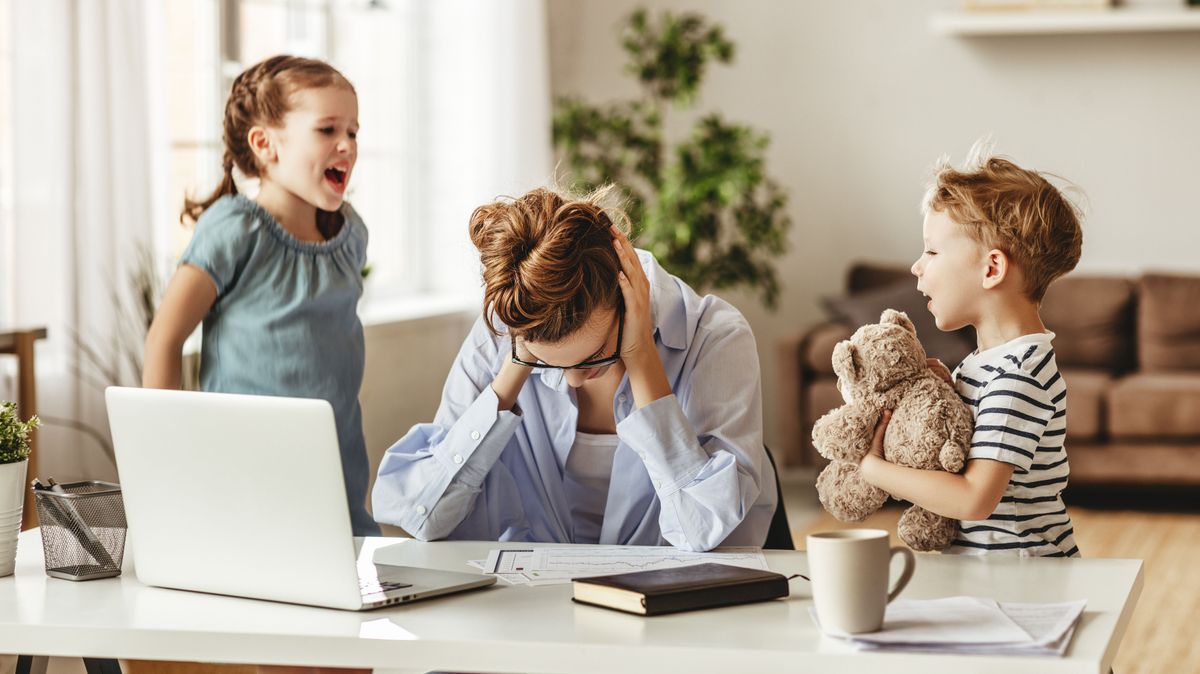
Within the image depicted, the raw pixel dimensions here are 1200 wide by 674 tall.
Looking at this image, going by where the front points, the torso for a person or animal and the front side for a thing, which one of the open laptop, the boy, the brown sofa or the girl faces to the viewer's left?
the boy

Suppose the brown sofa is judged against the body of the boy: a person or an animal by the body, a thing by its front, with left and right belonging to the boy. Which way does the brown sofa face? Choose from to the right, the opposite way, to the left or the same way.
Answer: to the left

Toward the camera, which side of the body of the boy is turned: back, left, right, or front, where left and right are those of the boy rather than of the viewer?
left

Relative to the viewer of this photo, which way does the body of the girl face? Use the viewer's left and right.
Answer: facing the viewer and to the right of the viewer

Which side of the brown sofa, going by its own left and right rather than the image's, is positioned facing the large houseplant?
right

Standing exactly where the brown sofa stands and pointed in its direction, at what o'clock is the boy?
The boy is roughly at 12 o'clock from the brown sofa.

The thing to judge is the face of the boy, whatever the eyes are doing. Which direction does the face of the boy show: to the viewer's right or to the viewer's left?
to the viewer's left

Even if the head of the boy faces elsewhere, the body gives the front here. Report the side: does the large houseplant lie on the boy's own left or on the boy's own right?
on the boy's own right

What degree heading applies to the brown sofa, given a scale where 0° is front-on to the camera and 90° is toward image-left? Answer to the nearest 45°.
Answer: approximately 0°
